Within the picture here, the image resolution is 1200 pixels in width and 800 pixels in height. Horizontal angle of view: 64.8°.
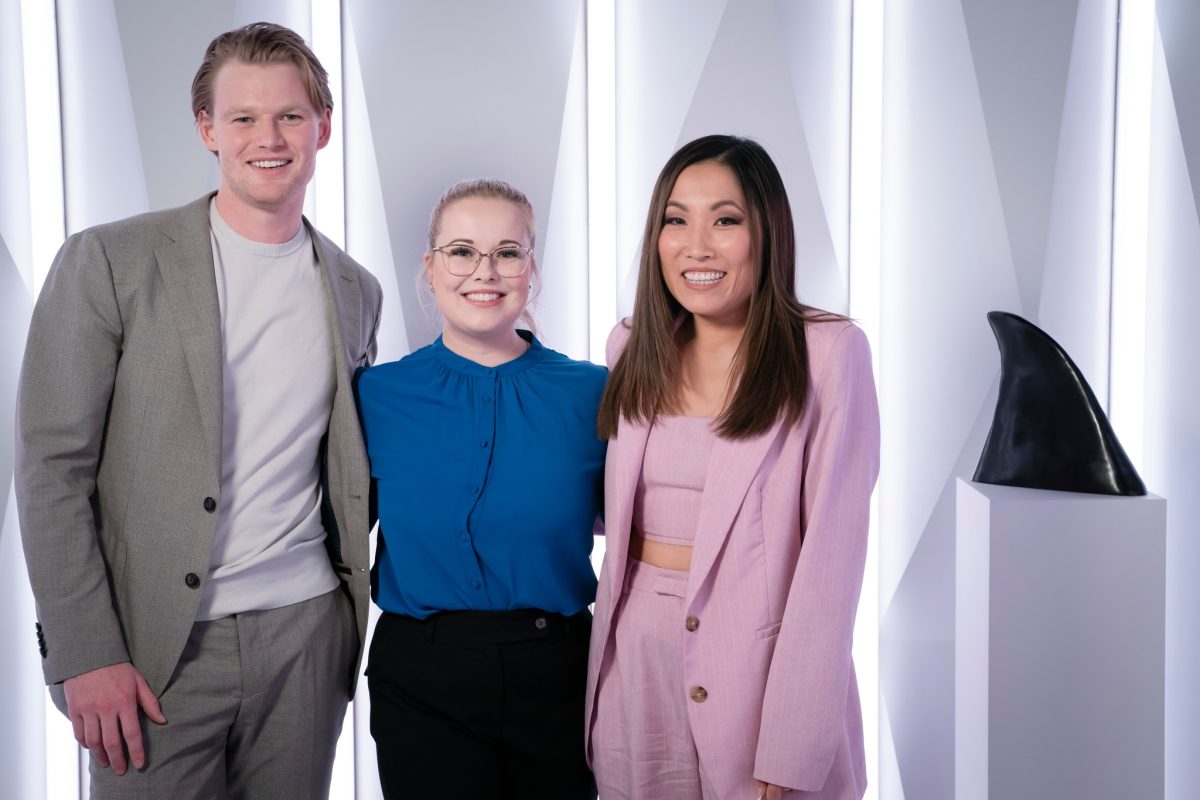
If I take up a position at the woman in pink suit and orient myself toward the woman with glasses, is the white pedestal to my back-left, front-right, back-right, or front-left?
back-right

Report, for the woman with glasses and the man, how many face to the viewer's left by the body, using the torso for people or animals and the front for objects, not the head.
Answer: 0

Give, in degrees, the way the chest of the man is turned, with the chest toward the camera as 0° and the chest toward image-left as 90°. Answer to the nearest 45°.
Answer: approximately 315°

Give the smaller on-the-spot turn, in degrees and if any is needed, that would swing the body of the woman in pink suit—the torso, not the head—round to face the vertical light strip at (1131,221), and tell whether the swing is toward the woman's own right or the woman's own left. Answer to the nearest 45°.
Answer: approximately 180°

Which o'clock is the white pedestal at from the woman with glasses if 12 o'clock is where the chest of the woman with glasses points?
The white pedestal is roughly at 9 o'clock from the woman with glasses.

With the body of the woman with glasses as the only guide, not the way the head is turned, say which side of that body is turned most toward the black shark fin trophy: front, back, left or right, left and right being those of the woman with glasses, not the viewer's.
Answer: left

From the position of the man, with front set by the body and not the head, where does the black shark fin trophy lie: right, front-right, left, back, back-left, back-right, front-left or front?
front-left

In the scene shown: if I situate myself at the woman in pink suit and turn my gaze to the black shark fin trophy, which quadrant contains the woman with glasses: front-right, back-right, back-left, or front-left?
back-left

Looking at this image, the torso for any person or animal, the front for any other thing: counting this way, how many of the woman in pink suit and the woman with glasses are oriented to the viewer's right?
0
